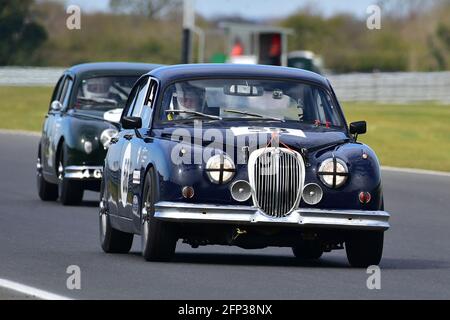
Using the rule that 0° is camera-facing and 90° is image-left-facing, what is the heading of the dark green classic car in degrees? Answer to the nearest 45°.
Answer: approximately 0°
